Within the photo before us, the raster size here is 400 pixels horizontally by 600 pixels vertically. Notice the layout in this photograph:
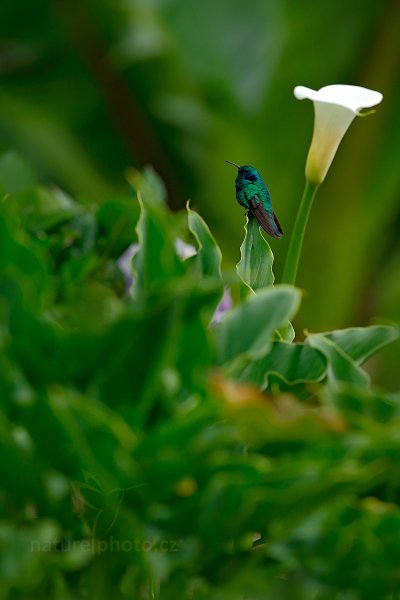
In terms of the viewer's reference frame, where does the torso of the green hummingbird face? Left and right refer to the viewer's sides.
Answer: facing to the left of the viewer
